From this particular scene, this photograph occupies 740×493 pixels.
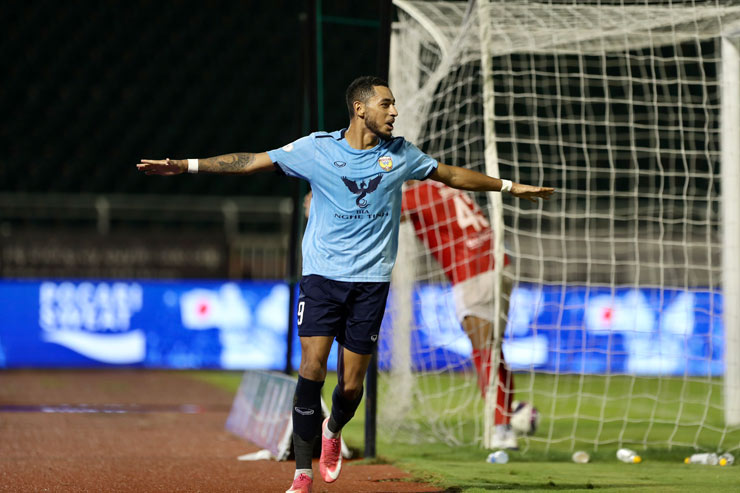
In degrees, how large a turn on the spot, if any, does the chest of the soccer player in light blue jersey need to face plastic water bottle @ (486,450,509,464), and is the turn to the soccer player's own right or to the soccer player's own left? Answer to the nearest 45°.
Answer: approximately 135° to the soccer player's own left

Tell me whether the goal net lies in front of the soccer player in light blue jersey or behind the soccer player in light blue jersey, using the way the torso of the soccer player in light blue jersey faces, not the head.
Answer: behind

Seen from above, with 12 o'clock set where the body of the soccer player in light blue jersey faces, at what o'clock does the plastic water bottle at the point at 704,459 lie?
The plastic water bottle is roughly at 8 o'clock from the soccer player in light blue jersey.

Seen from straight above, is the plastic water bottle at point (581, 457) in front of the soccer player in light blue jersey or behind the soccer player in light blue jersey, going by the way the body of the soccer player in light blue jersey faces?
behind

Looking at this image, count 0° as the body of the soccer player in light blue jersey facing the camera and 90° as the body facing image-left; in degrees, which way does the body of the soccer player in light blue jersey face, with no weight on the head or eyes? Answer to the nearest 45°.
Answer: approximately 0°

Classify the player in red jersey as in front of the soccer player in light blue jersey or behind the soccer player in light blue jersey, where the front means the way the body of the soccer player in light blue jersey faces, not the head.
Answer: behind

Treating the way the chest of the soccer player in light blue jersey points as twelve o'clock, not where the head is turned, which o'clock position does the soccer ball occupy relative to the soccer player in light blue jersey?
The soccer ball is roughly at 7 o'clock from the soccer player in light blue jersey.
